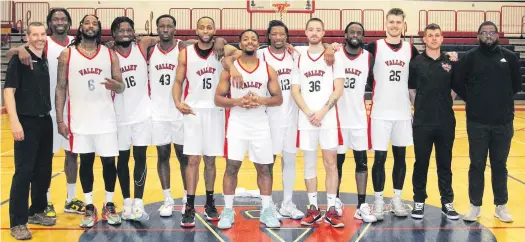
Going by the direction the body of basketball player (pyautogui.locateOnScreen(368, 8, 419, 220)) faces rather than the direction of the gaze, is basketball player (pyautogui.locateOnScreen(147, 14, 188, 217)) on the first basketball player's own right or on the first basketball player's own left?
on the first basketball player's own right

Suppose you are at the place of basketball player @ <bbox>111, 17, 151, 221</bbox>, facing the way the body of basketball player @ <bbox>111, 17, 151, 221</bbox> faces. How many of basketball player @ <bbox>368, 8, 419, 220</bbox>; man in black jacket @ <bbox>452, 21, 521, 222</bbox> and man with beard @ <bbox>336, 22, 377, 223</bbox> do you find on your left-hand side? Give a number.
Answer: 3

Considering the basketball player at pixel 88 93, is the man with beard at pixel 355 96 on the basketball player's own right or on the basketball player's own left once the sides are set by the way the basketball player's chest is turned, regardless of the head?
on the basketball player's own left
